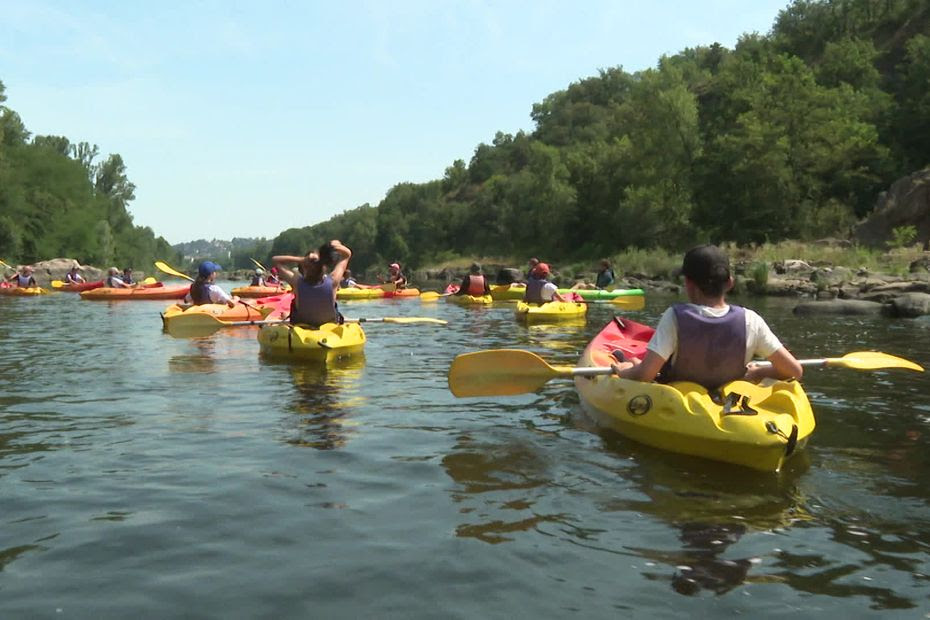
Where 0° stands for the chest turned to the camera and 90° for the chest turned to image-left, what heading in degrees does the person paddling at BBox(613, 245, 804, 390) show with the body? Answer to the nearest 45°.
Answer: approximately 180°

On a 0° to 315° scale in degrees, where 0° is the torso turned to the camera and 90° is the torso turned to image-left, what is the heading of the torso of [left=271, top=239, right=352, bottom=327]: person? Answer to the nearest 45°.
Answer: approximately 180°

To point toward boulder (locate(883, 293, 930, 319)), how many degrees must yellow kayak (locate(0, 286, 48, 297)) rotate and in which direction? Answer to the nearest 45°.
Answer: approximately 45° to its right

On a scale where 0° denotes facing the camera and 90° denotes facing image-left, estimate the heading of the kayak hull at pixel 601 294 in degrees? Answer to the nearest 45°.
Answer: approximately 90°

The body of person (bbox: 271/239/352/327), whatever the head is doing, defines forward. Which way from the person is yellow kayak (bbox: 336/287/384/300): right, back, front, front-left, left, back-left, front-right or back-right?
front

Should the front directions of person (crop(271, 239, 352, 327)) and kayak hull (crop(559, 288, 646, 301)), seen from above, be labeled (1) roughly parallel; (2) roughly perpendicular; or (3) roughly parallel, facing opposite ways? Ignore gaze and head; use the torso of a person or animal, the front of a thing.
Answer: roughly perpendicular

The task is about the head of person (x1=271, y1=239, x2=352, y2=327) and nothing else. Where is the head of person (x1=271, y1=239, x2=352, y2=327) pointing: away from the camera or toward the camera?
away from the camera

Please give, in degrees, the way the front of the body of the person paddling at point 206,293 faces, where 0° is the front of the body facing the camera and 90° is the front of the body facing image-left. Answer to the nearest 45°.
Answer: approximately 225°

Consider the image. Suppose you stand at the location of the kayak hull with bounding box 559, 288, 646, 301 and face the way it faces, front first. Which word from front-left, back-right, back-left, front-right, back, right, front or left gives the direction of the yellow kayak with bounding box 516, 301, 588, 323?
right

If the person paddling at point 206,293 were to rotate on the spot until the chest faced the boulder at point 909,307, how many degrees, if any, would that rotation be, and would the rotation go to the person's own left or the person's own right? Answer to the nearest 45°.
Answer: approximately 45° to the person's own right

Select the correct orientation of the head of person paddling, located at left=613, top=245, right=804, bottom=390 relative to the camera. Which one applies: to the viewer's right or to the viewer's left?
to the viewer's left

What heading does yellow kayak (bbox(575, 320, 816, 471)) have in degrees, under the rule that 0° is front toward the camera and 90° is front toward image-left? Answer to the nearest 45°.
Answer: approximately 135°

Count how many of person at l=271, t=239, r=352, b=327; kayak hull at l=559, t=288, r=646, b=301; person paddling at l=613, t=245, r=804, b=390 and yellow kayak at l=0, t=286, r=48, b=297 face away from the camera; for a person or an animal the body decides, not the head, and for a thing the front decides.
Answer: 2
